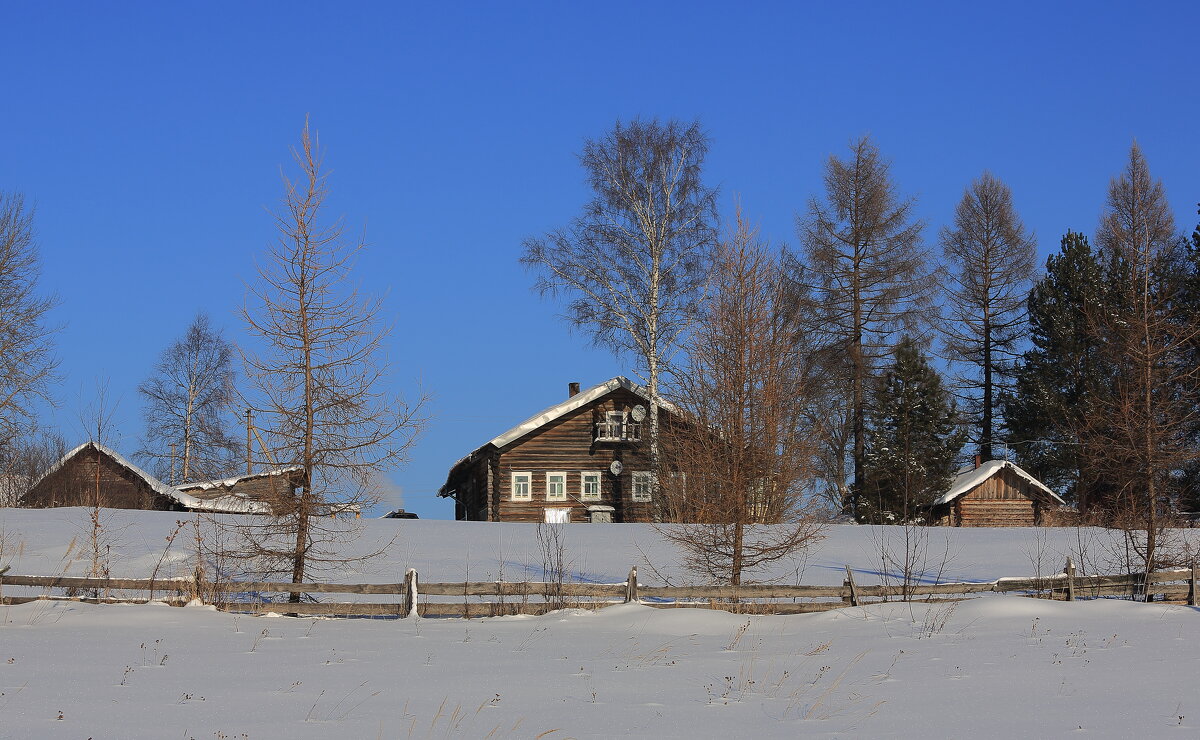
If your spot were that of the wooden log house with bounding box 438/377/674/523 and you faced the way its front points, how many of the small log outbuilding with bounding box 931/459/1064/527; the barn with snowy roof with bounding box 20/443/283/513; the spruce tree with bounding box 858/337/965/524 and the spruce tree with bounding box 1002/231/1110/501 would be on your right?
1

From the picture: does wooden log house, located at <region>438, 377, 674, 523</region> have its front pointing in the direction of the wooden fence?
yes

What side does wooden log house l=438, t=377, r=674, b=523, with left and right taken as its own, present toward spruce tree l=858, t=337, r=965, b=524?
left

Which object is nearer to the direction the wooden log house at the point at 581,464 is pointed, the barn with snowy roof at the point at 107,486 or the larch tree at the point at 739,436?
the larch tree

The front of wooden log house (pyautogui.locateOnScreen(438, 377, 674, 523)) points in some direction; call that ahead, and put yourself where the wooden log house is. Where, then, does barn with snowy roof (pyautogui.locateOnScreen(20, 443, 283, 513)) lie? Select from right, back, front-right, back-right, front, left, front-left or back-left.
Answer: right

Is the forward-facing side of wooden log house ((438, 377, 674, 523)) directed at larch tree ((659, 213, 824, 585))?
yes

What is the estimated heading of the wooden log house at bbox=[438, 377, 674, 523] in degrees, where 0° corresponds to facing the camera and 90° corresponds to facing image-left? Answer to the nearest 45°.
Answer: approximately 0°

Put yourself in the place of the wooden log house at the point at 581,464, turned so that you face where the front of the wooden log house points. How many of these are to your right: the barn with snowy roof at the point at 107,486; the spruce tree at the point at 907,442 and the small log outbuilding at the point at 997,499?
1
